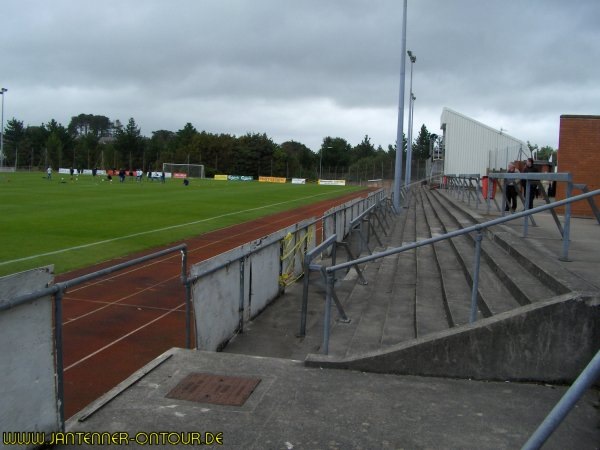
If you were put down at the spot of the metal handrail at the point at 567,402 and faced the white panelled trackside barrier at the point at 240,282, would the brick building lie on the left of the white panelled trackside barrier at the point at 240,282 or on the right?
right

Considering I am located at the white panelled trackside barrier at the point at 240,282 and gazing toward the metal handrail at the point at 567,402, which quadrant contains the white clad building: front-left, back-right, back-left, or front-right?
back-left

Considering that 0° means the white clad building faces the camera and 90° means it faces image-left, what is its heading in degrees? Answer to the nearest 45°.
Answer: approximately 90°

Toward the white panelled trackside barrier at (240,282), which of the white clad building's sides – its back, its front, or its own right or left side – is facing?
left

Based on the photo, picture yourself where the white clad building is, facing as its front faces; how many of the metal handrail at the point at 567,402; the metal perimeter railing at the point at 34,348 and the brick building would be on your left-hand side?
3

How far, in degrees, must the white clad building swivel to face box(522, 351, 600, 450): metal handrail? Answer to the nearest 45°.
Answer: approximately 90° to its left

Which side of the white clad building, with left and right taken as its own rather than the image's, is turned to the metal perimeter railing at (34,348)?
left

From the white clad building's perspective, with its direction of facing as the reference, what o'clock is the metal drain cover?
The metal drain cover is roughly at 9 o'clock from the white clad building.
